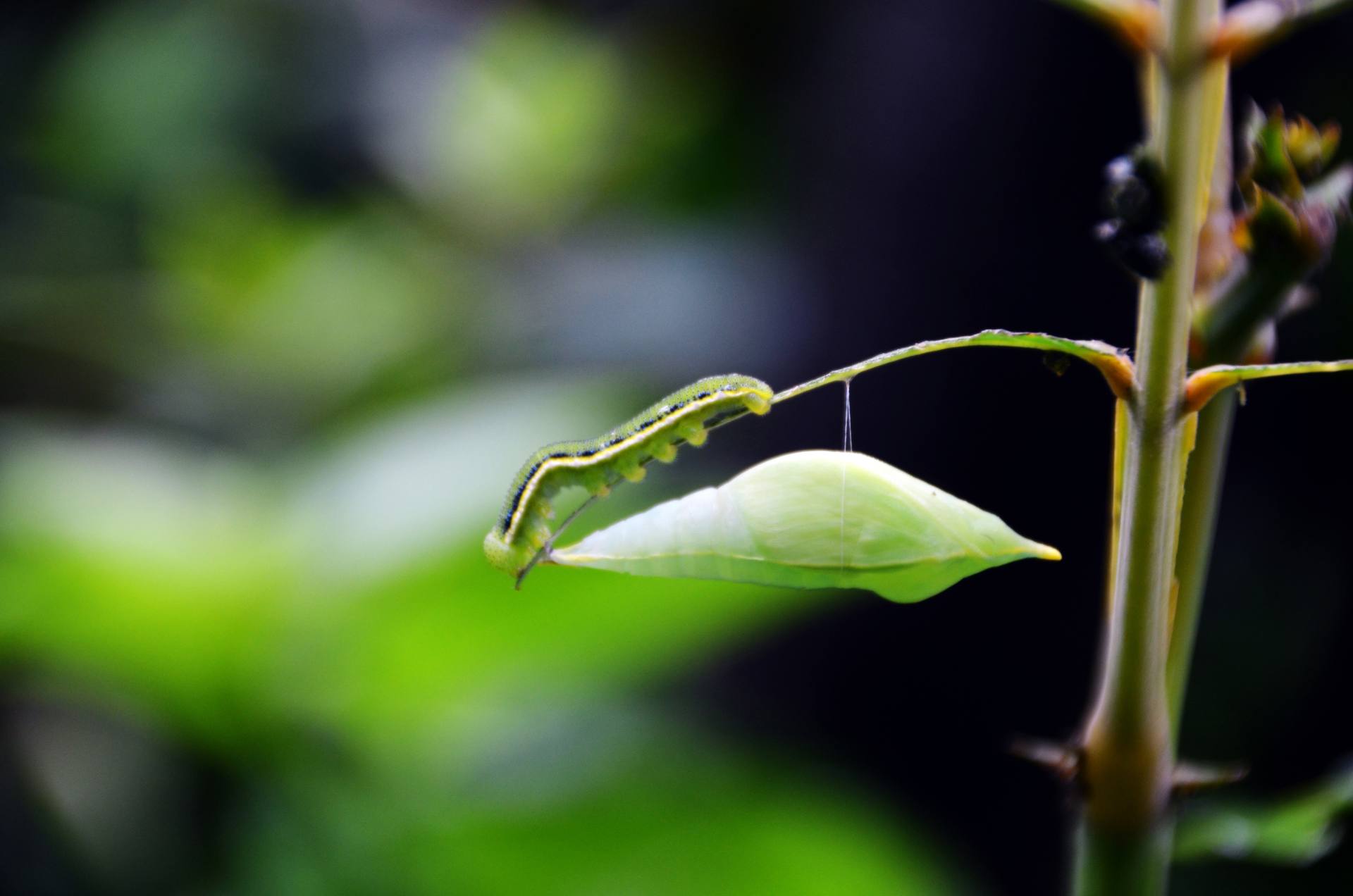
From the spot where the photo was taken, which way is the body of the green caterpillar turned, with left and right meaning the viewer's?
facing to the left of the viewer
